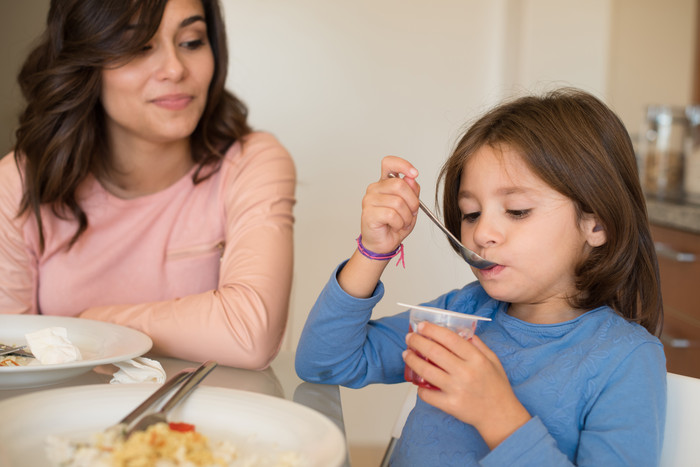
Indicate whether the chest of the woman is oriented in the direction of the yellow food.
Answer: yes

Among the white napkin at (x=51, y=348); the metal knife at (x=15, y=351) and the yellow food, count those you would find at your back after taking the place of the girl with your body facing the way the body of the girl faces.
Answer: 0

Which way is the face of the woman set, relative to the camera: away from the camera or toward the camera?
toward the camera

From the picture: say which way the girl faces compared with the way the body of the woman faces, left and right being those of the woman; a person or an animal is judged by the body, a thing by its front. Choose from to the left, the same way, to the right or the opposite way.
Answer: to the right

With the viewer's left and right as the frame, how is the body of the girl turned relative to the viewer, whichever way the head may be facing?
facing the viewer and to the left of the viewer

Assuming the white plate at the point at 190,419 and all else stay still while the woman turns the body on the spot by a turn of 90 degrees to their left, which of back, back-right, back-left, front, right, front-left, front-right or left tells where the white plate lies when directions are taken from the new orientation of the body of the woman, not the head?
right

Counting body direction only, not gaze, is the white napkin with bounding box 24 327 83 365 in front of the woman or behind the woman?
in front

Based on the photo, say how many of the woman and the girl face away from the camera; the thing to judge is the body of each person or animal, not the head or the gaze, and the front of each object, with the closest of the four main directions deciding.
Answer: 0

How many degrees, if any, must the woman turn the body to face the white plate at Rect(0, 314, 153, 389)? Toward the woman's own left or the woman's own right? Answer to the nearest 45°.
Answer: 0° — they already face it

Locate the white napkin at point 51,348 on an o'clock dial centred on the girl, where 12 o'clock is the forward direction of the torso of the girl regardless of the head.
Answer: The white napkin is roughly at 1 o'clock from the girl.

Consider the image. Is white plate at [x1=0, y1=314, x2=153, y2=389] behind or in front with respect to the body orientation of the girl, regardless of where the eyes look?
in front

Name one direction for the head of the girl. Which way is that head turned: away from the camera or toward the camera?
toward the camera

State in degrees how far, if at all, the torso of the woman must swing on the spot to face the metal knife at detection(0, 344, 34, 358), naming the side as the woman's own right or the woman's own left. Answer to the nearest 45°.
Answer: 0° — they already face it

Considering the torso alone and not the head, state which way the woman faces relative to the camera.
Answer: toward the camera

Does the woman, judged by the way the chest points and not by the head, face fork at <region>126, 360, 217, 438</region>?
yes

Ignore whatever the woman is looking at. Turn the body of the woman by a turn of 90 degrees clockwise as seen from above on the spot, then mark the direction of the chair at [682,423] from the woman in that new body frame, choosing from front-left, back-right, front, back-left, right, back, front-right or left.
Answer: back-left
